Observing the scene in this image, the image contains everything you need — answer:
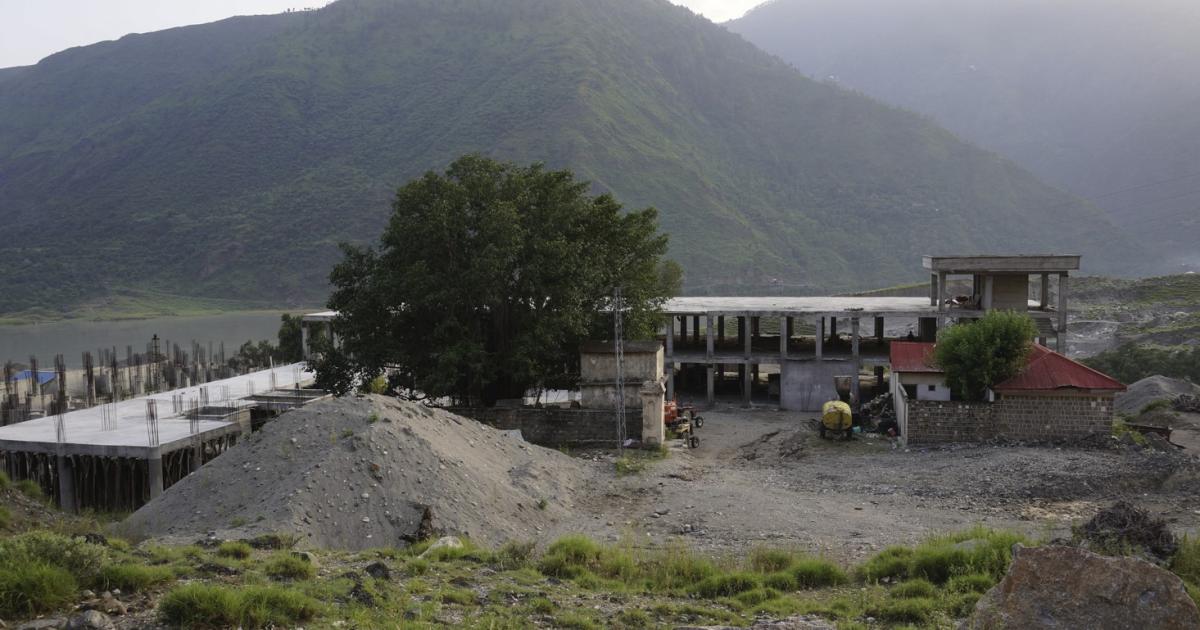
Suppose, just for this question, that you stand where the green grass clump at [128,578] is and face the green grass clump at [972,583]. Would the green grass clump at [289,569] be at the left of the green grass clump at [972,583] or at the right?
left

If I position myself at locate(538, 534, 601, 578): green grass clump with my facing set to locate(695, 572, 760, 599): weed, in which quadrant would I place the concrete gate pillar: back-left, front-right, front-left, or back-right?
back-left

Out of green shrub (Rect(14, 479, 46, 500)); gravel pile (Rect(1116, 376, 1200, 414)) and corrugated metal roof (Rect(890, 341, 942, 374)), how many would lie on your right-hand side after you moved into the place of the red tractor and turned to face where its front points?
1

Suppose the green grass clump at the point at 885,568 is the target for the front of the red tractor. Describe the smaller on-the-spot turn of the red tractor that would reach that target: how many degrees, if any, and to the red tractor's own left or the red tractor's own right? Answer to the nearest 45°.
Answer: approximately 45° to the red tractor's own right

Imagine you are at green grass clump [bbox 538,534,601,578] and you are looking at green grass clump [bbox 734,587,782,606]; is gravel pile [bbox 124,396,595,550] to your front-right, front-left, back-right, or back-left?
back-left

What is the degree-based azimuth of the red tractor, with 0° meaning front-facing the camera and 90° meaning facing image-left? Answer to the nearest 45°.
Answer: approximately 315°

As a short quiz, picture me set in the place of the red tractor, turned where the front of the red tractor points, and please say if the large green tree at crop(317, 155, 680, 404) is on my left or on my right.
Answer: on my right
